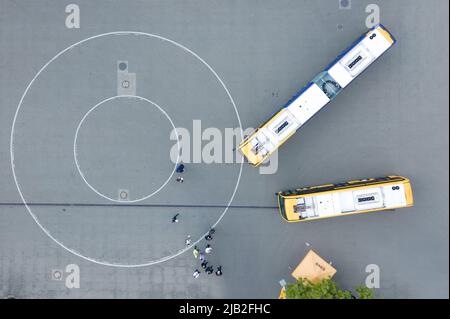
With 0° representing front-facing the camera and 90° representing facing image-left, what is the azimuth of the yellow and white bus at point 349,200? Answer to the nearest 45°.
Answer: approximately 90°

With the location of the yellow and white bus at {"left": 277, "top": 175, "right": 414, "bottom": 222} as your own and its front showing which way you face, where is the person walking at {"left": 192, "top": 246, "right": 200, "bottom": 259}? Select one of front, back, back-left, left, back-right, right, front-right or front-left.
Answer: front

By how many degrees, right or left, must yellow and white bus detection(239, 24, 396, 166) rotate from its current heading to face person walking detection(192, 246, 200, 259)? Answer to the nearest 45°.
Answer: approximately 45° to its right

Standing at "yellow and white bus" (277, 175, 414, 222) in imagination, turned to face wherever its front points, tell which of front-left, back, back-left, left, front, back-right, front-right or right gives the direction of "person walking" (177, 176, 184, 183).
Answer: front

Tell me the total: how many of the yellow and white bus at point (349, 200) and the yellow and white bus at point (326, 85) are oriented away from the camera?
0

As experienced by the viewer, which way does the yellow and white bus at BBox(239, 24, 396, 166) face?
facing the viewer and to the left of the viewer

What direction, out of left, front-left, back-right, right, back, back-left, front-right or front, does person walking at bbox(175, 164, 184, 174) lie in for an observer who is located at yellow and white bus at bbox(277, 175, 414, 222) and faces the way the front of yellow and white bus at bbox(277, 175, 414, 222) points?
front

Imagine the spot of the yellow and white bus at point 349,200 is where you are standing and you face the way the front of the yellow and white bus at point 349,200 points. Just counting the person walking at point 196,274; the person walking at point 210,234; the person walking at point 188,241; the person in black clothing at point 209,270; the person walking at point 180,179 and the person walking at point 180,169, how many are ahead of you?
6
